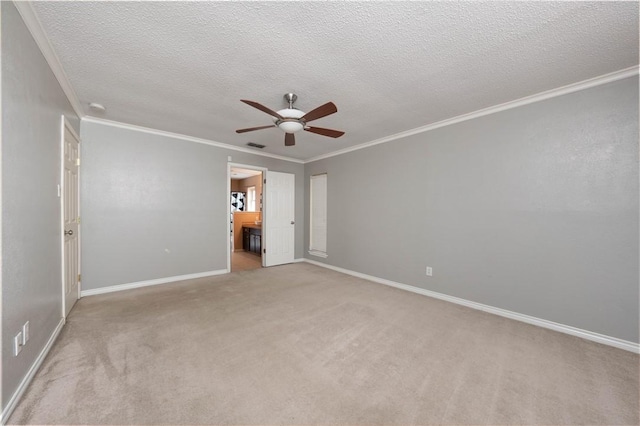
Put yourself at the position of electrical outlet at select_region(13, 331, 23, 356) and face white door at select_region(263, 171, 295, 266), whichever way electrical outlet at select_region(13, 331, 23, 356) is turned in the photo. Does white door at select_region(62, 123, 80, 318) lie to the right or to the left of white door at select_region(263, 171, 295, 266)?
left

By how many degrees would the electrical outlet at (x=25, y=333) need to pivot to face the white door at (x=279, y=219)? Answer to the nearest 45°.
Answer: approximately 45° to its left

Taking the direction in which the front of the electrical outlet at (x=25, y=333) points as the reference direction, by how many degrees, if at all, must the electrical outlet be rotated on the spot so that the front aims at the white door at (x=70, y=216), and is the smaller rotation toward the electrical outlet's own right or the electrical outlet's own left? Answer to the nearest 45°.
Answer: approximately 90° to the electrical outlet's own left

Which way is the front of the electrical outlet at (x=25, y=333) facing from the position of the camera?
facing to the right of the viewer
